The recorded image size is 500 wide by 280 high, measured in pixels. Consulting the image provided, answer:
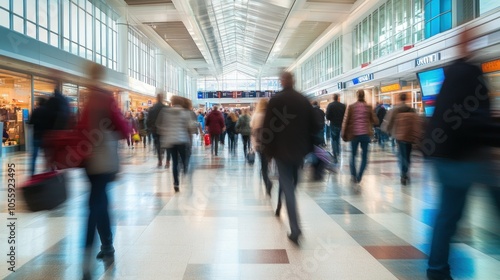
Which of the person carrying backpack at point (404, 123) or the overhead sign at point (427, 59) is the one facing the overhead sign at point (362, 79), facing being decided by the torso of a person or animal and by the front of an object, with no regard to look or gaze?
the person carrying backpack

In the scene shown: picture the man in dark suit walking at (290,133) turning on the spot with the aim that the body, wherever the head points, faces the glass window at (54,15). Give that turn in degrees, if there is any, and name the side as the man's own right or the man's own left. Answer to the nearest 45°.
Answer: approximately 45° to the man's own left

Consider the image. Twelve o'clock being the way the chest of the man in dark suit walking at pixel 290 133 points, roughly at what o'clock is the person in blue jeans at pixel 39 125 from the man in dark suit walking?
The person in blue jeans is roughly at 9 o'clock from the man in dark suit walking.

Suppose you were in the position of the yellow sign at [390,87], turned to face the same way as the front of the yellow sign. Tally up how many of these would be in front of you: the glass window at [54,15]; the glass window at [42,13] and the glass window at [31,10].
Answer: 3

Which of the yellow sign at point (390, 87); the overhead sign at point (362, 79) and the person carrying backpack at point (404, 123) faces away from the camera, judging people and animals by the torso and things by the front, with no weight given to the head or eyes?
the person carrying backpack

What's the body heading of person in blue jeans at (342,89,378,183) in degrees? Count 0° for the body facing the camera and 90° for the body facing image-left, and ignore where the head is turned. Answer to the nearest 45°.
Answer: approximately 180°

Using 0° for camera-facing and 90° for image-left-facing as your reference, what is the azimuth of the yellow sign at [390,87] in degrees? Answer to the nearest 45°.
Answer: approximately 45°

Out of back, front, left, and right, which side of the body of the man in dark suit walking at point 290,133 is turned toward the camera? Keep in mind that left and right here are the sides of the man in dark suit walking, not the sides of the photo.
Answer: back

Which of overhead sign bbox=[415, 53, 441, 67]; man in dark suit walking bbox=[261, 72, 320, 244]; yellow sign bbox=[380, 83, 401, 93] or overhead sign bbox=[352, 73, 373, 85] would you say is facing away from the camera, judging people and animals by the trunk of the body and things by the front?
the man in dark suit walking

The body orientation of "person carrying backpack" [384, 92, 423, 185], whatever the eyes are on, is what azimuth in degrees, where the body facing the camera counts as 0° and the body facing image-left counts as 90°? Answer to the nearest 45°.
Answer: approximately 180°

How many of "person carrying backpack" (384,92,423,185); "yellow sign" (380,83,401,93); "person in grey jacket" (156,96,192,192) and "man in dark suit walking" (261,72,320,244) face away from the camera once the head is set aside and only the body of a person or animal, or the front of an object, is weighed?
3

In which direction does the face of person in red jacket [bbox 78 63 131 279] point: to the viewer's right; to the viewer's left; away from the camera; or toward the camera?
away from the camera

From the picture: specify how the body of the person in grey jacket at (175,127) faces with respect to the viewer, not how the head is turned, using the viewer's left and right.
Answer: facing away from the viewer

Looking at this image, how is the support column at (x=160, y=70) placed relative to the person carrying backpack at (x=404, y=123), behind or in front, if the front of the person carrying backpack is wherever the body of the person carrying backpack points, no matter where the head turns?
in front
